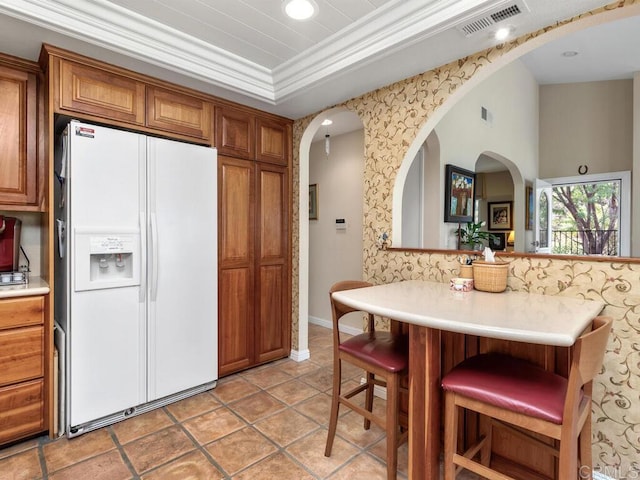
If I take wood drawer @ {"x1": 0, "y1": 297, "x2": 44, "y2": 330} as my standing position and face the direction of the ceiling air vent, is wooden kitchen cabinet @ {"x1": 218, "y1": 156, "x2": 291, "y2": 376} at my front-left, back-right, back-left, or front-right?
front-left

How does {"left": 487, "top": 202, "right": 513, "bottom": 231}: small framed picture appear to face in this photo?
toward the camera

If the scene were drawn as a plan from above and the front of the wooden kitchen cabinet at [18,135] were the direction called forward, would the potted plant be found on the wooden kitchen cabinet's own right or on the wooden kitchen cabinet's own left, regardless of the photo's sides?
on the wooden kitchen cabinet's own left

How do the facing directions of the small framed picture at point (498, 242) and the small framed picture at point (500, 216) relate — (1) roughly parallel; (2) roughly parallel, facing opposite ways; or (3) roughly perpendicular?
roughly parallel

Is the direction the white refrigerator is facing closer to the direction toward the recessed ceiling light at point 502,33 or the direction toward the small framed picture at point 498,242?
the recessed ceiling light

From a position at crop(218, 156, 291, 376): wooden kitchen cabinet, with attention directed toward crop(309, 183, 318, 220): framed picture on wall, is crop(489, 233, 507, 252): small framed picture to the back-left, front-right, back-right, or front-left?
front-right

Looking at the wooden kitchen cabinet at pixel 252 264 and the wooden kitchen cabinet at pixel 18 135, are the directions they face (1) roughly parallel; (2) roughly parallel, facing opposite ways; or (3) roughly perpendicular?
roughly parallel

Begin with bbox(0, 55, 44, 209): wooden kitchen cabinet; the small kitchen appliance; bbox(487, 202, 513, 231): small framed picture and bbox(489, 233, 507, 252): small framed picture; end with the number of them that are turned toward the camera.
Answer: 4

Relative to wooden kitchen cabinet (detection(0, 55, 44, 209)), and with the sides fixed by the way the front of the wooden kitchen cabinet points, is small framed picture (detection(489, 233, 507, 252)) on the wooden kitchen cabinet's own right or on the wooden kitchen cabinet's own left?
on the wooden kitchen cabinet's own left

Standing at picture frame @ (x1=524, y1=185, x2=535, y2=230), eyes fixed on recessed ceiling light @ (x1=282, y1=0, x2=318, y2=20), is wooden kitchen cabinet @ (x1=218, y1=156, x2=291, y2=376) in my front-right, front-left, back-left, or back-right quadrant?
front-right

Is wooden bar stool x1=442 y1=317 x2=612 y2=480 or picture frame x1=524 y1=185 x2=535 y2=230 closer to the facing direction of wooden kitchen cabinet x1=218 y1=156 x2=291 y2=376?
the wooden bar stool

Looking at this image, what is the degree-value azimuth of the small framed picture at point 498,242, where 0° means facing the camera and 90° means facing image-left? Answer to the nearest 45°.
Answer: approximately 0°

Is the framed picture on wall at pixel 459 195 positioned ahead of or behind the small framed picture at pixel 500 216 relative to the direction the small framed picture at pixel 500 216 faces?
ahead

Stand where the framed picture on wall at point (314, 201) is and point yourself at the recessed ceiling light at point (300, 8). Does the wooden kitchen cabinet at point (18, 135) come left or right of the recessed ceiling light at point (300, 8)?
right

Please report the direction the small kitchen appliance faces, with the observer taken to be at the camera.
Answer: facing the viewer
